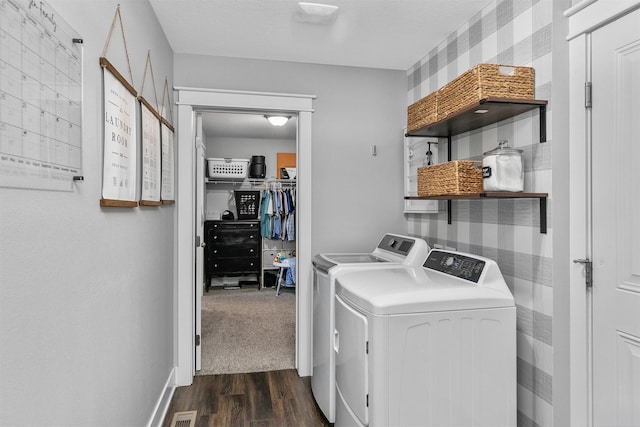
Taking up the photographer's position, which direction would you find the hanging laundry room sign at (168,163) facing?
facing to the right of the viewer

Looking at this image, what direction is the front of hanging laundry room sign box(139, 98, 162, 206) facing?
to the viewer's right

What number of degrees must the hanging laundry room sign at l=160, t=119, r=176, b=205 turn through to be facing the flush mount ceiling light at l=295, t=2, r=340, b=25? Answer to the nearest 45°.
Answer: approximately 45° to its right

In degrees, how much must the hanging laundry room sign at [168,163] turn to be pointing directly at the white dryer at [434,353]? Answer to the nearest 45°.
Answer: approximately 45° to its right

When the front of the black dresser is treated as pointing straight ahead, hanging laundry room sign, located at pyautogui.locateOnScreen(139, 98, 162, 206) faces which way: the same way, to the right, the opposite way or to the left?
to the left

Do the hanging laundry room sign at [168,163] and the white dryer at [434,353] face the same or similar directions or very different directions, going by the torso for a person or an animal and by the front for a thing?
very different directions

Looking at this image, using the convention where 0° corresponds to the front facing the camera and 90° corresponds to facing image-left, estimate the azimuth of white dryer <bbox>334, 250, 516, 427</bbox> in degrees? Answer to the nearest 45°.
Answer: approximately 45°

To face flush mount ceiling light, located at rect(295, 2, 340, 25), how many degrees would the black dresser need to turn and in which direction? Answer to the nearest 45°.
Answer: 0° — it already faces it

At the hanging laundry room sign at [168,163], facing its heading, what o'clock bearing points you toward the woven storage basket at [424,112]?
The woven storage basket is roughly at 1 o'clock from the hanging laundry room sign.

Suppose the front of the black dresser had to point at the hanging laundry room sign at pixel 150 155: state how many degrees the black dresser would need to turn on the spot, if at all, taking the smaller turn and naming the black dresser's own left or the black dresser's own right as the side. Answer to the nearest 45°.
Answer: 0° — it already faces it
